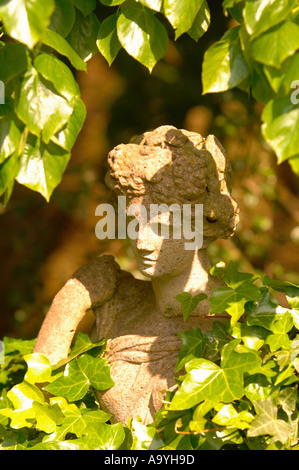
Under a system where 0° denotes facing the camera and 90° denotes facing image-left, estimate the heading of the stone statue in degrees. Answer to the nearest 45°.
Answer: approximately 45°
